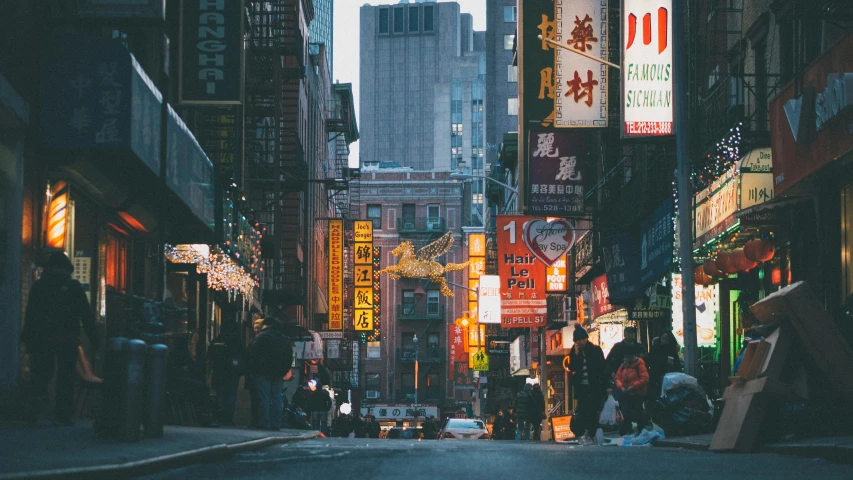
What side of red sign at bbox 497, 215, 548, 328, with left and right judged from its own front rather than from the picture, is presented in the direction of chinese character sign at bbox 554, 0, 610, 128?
front

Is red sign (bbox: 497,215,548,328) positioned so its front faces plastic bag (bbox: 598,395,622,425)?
yes

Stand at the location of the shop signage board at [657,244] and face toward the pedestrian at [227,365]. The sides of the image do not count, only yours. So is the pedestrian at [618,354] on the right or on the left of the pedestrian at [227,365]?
left

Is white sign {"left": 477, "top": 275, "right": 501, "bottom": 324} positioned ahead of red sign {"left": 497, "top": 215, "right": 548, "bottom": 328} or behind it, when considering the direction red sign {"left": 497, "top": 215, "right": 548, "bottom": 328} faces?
behind

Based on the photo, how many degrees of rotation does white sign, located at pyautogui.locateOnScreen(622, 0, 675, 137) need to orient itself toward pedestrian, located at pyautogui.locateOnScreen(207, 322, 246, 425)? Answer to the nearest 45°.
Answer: approximately 90° to its right

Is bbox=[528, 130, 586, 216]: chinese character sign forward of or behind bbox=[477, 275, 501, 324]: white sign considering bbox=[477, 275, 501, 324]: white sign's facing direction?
forward

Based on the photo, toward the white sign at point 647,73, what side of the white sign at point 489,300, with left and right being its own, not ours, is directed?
front

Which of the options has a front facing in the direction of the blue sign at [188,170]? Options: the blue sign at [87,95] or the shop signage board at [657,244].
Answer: the shop signage board

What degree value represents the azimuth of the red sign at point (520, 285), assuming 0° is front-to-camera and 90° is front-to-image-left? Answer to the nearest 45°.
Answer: approximately 0°

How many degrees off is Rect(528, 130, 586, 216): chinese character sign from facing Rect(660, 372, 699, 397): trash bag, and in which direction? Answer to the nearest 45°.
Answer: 0° — it already faces it
